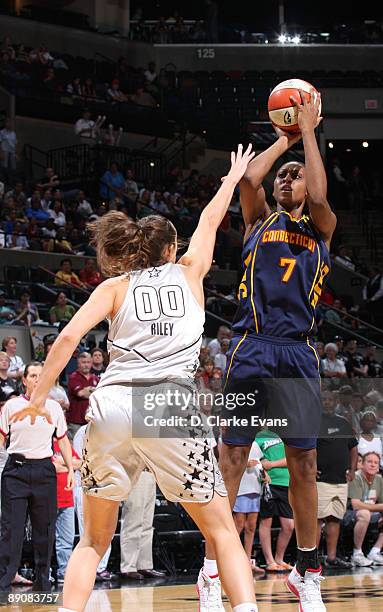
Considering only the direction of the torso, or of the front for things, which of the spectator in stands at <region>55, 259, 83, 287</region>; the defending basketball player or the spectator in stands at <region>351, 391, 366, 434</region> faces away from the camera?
the defending basketball player

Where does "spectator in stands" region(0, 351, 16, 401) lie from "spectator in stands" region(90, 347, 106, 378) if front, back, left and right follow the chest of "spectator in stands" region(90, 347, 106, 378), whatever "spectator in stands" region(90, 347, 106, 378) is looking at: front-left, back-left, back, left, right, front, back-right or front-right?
front-right

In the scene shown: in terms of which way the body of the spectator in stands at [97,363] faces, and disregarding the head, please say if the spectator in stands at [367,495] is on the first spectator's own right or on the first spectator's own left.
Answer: on the first spectator's own left

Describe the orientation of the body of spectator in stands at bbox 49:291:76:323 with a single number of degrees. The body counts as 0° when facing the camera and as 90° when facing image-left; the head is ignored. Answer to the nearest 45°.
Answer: approximately 0°

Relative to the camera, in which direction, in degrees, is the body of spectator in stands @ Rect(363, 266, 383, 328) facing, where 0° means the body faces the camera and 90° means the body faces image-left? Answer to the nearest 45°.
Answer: approximately 45°

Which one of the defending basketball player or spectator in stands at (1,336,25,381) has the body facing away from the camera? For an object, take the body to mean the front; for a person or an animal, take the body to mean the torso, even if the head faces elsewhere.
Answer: the defending basketball player

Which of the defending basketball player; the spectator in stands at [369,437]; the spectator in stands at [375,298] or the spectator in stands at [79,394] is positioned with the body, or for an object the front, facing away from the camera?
the defending basketball player
